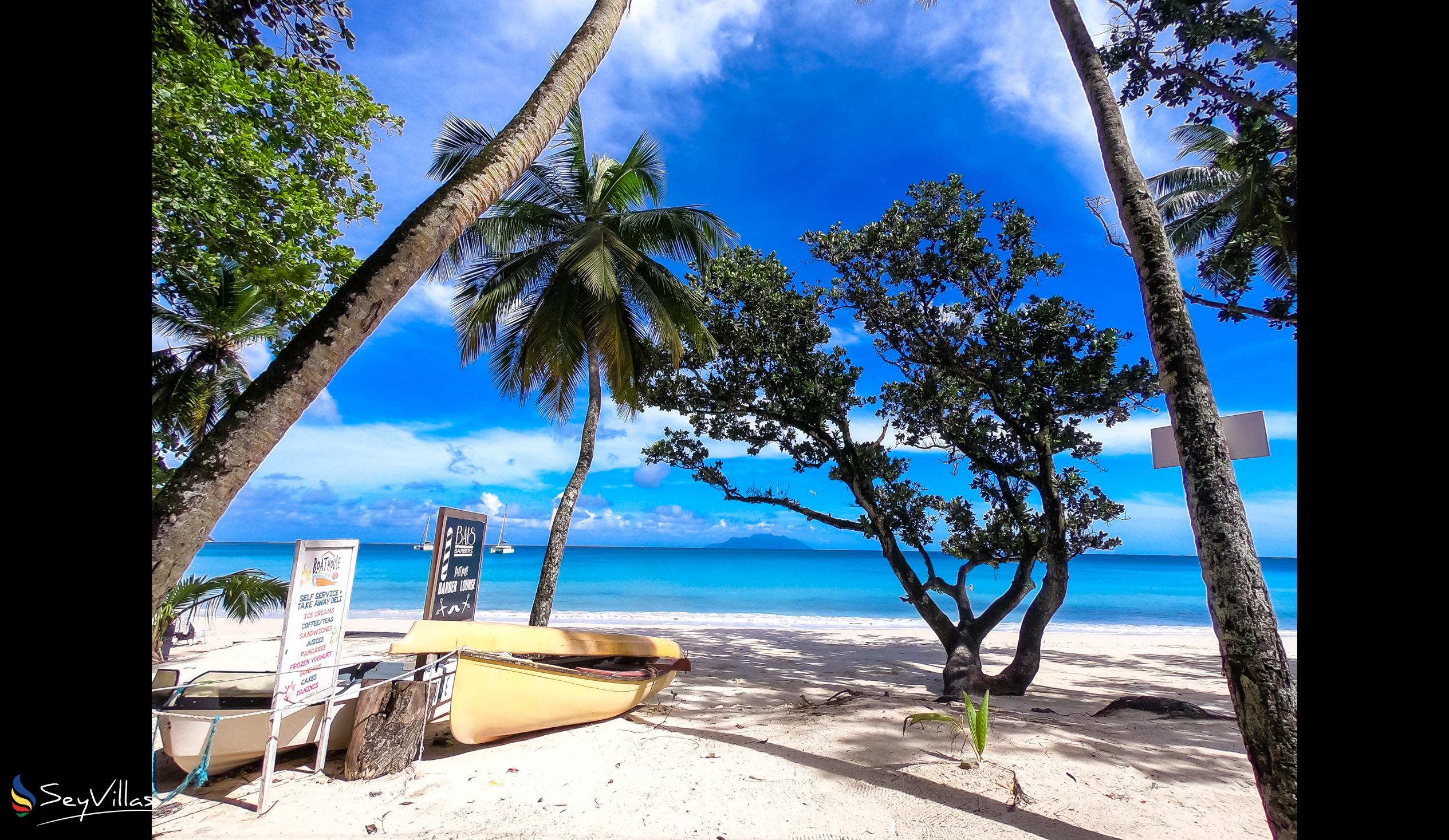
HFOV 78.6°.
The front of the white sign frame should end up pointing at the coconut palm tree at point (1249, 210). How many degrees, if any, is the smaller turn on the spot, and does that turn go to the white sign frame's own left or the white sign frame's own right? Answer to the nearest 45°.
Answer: approximately 45° to the white sign frame's own left

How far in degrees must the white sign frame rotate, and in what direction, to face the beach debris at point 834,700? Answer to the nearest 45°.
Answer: approximately 45° to its left

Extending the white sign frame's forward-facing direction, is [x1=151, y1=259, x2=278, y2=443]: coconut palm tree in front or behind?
behind
